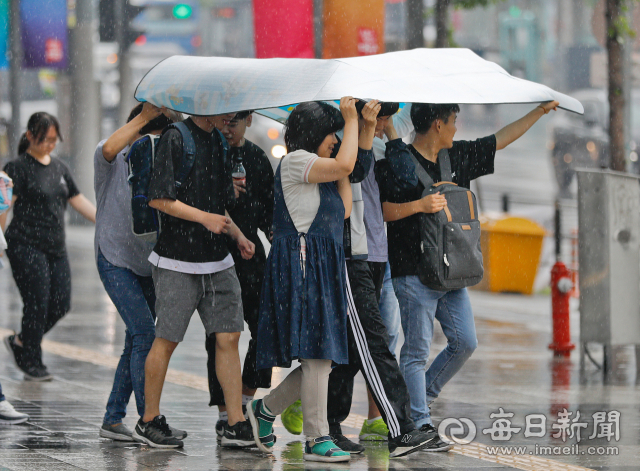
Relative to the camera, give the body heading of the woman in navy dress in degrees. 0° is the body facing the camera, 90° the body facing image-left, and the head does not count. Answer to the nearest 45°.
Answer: approximately 270°

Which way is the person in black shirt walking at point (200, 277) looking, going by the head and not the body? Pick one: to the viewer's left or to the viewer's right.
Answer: to the viewer's right

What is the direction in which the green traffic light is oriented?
toward the camera

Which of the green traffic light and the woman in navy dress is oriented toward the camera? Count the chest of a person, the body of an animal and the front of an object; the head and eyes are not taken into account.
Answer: the green traffic light

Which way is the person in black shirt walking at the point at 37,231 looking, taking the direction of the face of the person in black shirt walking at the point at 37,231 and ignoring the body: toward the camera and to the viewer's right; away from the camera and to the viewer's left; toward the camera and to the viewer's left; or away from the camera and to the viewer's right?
toward the camera and to the viewer's right

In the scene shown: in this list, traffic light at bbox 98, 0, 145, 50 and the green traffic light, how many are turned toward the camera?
1

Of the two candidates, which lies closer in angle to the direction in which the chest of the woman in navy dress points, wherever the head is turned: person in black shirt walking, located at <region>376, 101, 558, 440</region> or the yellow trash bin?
the person in black shirt walking

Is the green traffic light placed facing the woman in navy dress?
yes

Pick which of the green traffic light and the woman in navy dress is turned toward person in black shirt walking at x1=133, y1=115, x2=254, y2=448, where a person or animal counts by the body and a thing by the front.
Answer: the green traffic light

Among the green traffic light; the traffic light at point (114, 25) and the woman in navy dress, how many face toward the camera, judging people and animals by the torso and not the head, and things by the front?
1
